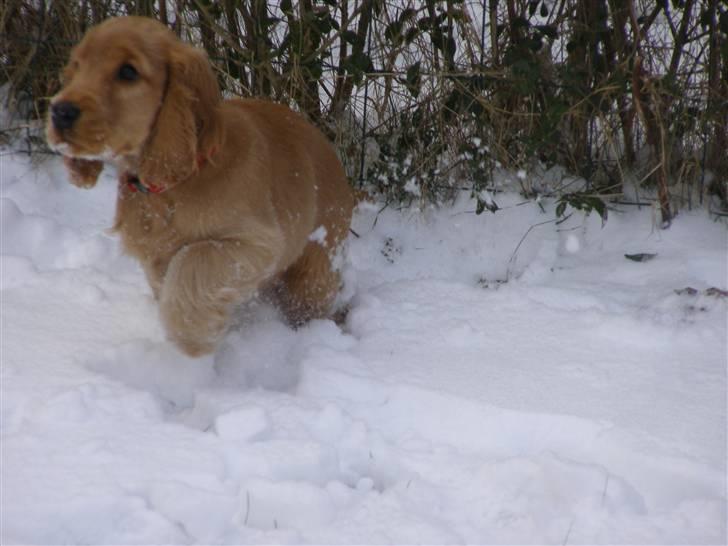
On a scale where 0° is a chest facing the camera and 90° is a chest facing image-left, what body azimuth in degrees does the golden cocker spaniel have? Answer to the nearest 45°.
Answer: approximately 45°

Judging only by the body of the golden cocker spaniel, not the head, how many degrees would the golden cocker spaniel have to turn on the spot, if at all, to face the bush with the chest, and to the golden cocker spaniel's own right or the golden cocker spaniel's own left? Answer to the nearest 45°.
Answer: approximately 180°
